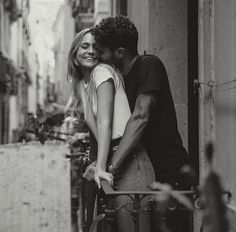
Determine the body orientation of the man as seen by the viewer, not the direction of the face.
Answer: to the viewer's left
